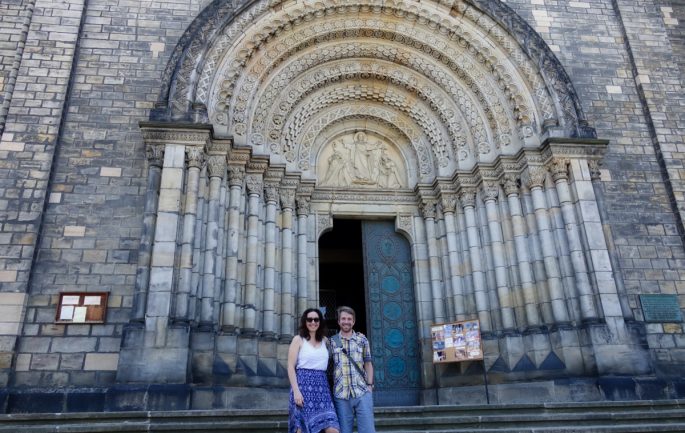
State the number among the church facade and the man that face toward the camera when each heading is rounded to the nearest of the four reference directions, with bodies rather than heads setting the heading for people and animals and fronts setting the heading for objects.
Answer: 2

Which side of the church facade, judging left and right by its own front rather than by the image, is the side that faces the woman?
front

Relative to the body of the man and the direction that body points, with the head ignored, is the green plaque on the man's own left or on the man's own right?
on the man's own left

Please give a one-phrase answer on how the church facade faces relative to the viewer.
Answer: facing the viewer

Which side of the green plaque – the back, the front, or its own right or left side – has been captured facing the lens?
front

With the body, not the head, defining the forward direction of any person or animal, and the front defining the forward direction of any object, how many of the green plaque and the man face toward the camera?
2

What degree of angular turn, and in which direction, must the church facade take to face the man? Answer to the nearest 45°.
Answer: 0° — it already faces them
